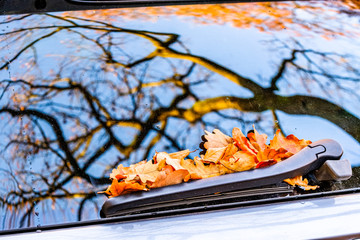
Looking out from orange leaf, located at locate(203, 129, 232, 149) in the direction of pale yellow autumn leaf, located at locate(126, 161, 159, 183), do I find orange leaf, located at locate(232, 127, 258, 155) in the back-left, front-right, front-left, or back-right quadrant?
back-left

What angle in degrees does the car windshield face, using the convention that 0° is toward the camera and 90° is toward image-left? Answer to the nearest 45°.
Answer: approximately 0°
